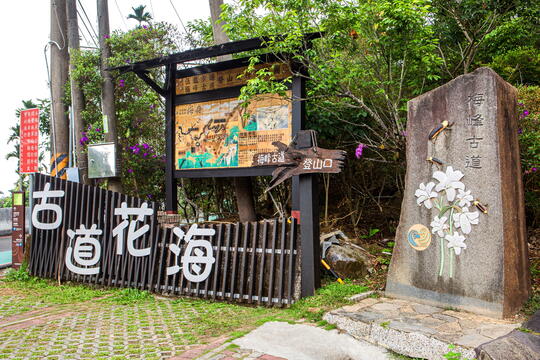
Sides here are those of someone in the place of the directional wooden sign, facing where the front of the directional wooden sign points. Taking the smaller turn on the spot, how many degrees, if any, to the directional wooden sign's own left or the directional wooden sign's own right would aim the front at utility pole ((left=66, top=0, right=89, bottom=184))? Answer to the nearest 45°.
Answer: approximately 135° to the directional wooden sign's own right

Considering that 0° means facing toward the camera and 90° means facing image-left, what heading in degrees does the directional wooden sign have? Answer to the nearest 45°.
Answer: approximately 0°

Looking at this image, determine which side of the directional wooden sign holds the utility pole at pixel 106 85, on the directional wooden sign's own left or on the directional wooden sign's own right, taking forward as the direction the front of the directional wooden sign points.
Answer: on the directional wooden sign's own right

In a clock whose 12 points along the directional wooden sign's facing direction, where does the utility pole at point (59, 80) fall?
The utility pole is roughly at 4 o'clock from the directional wooden sign.

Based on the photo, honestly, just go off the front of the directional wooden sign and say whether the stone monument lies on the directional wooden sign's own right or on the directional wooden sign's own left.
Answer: on the directional wooden sign's own left

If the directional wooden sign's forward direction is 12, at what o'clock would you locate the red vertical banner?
The red vertical banner is roughly at 4 o'clock from the directional wooden sign.

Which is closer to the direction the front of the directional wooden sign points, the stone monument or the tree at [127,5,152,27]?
the stone monument

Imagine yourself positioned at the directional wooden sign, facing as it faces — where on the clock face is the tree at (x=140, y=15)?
The tree is roughly at 5 o'clock from the directional wooden sign.

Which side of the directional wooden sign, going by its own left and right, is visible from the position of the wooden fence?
right
